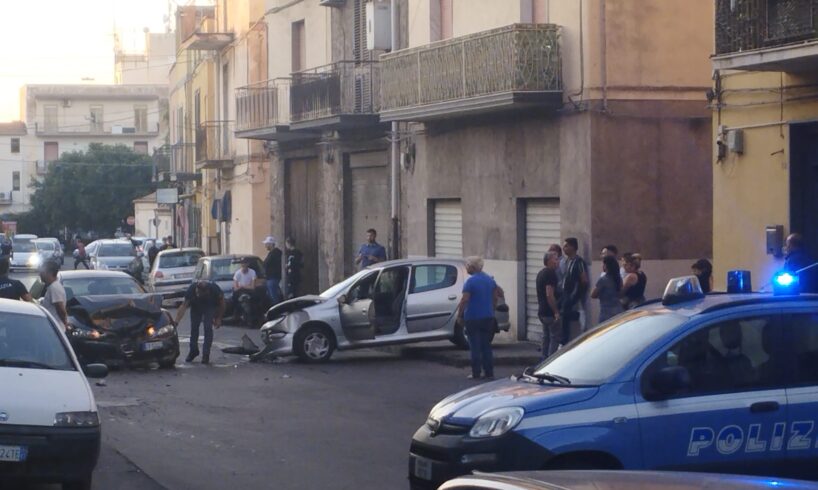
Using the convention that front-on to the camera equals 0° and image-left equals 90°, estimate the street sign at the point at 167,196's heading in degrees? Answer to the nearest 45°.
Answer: approximately 0°

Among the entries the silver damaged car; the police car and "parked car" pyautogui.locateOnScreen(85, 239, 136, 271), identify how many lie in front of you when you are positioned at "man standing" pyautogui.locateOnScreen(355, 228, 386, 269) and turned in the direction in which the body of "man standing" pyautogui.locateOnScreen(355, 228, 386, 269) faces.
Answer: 2

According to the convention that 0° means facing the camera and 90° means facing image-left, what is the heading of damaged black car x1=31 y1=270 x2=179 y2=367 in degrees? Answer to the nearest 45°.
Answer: approximately 315°

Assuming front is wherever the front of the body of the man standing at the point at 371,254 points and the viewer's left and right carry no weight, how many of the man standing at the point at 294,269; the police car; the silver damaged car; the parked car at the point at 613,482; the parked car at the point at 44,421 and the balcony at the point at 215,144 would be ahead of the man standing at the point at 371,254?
4

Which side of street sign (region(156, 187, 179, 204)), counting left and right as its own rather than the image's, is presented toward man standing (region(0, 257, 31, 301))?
front

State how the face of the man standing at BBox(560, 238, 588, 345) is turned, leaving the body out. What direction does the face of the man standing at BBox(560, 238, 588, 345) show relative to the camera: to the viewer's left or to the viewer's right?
to the viewer's left

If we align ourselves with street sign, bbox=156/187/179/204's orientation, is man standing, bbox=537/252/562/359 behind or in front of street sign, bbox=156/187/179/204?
in front

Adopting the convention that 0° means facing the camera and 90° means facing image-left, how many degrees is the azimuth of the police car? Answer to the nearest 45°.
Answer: approximately 45°

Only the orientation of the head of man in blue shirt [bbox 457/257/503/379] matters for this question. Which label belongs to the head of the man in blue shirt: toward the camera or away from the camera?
away from the camera
